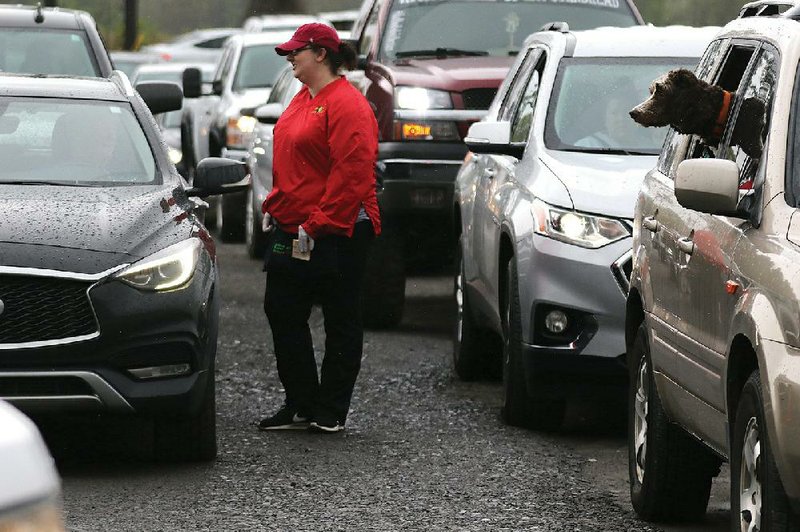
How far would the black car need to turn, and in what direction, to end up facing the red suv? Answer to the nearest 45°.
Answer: approximately 135° to its left

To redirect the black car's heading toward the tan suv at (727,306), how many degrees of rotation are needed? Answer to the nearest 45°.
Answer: approximately 45° to its left

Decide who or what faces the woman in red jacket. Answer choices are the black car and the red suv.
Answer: the red suv

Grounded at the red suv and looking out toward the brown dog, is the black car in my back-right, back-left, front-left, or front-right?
front-right

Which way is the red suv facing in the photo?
toward the camera

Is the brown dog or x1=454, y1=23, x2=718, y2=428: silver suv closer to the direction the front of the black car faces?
the brown dog

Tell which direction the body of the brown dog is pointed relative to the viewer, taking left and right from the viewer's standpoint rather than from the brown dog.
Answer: facing to the left of the viewer

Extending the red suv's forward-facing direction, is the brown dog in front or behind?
in front

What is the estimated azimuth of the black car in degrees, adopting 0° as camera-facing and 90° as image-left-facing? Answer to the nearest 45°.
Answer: approximately 0°

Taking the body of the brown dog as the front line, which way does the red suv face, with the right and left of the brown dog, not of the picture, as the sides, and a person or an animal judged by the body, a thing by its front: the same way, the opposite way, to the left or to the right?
to the left

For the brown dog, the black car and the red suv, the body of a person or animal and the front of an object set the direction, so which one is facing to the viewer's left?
the brown dog
